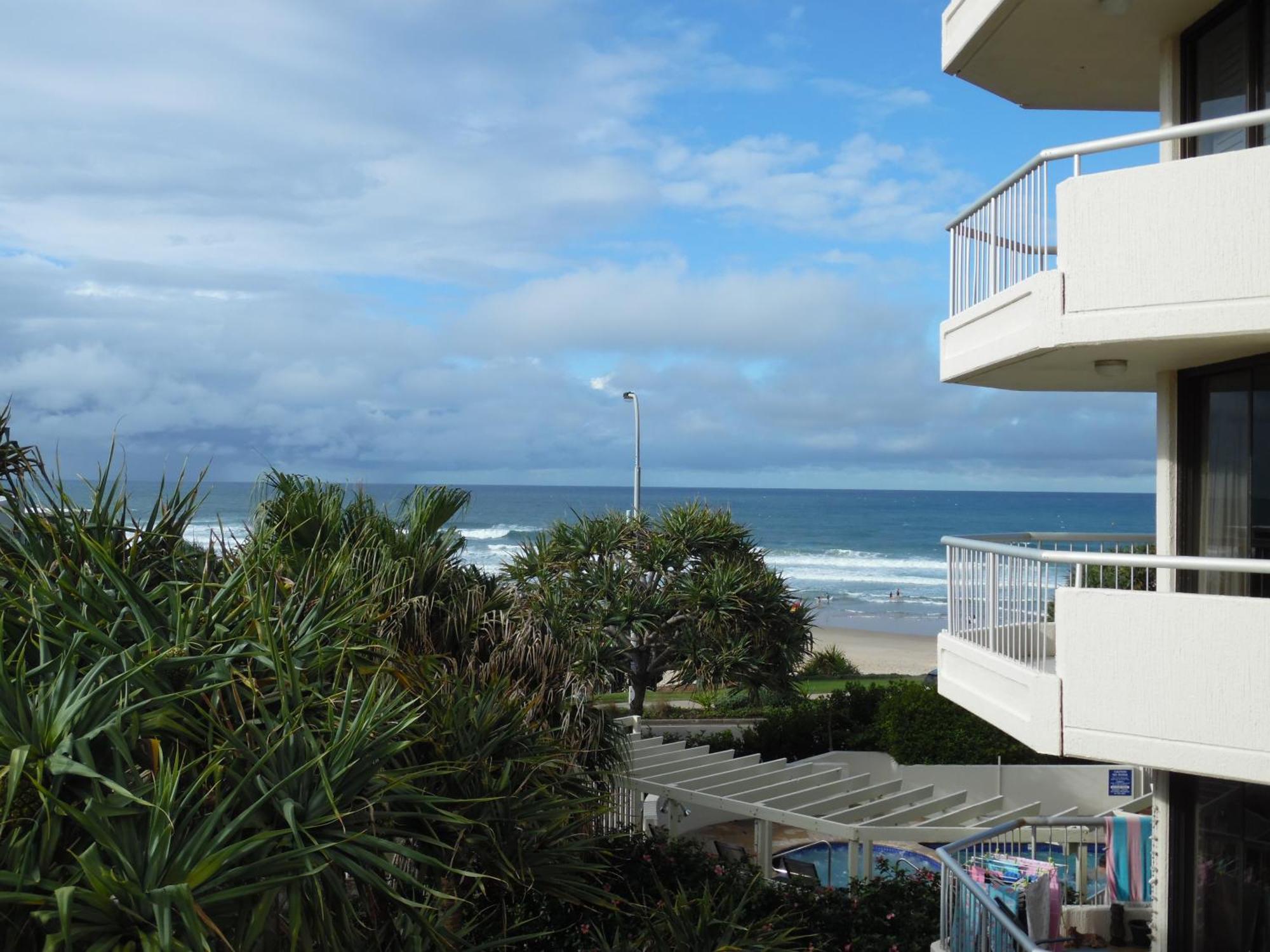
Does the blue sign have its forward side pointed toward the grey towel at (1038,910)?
yes

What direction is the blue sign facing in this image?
toward the camera

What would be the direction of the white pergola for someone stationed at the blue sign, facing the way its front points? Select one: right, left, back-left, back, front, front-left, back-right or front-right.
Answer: front-right

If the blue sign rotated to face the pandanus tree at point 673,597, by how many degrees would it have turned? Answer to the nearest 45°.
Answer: approximately 90° to its right

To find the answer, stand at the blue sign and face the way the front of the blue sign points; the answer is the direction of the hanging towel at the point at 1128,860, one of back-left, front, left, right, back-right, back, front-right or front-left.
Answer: front

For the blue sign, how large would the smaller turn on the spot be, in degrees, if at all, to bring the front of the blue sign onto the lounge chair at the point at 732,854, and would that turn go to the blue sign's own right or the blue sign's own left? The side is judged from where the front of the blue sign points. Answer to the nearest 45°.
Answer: approximately 45° to the blue sign's own right

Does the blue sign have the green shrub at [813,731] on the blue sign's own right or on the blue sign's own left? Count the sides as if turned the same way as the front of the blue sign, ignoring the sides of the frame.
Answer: on the blue sign's own right

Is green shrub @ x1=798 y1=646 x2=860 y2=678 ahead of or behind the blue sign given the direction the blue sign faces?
behind

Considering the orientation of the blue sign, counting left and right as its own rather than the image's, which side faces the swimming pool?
right
